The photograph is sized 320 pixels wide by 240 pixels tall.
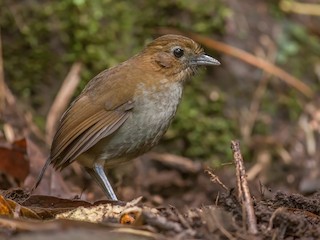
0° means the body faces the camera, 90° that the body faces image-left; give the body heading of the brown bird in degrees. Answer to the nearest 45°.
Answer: approximately 270°

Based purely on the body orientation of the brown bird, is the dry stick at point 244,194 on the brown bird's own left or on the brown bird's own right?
on the brown bird's own right

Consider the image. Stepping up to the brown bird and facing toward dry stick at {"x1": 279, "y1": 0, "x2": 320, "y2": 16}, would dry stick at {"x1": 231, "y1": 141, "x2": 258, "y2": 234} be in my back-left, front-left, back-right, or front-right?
back-right

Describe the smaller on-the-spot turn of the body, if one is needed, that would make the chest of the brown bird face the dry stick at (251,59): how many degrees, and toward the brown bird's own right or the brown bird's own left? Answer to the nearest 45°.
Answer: approximately 45° to the brown bird's own left

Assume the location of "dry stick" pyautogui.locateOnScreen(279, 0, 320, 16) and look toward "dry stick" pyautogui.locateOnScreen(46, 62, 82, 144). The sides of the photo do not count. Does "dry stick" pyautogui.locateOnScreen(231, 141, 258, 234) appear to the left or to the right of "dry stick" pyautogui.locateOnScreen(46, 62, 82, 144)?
left
